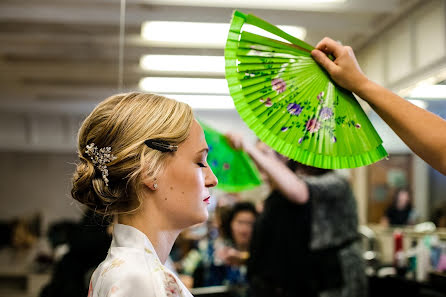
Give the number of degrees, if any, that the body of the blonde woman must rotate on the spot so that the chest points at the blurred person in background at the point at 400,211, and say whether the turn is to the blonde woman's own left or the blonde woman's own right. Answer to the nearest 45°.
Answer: approximately 45° to the blonde woman's own left

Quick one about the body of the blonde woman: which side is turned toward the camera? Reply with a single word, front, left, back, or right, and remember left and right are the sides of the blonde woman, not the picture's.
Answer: right

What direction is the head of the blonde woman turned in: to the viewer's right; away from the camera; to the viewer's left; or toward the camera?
to the viewer's right

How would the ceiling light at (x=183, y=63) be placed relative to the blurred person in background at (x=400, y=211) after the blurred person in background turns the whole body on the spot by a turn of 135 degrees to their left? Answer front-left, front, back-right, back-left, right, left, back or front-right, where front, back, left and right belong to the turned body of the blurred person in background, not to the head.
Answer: back-left

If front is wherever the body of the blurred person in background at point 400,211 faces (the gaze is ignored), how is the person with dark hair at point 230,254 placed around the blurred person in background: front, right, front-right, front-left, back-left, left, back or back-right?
front-right

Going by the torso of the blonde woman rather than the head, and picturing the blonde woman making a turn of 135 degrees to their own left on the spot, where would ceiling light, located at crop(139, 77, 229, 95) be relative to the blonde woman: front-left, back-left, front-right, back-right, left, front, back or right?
front-right

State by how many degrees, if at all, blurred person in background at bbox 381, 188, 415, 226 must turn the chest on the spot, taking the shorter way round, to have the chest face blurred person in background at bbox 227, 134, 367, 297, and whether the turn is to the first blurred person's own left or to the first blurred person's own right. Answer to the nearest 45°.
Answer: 0° — they already face them

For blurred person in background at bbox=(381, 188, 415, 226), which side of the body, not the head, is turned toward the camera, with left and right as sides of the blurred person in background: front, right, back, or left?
front

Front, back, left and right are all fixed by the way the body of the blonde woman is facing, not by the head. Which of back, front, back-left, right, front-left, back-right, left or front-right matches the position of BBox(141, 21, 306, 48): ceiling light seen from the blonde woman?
left

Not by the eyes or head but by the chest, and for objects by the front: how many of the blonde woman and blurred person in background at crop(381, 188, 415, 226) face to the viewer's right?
1

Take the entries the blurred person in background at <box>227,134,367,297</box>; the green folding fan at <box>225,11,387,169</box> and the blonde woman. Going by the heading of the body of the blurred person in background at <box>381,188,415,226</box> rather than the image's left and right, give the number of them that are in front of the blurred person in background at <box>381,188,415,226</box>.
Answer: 3

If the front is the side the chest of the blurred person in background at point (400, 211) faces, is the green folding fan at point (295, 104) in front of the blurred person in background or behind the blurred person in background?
in front
